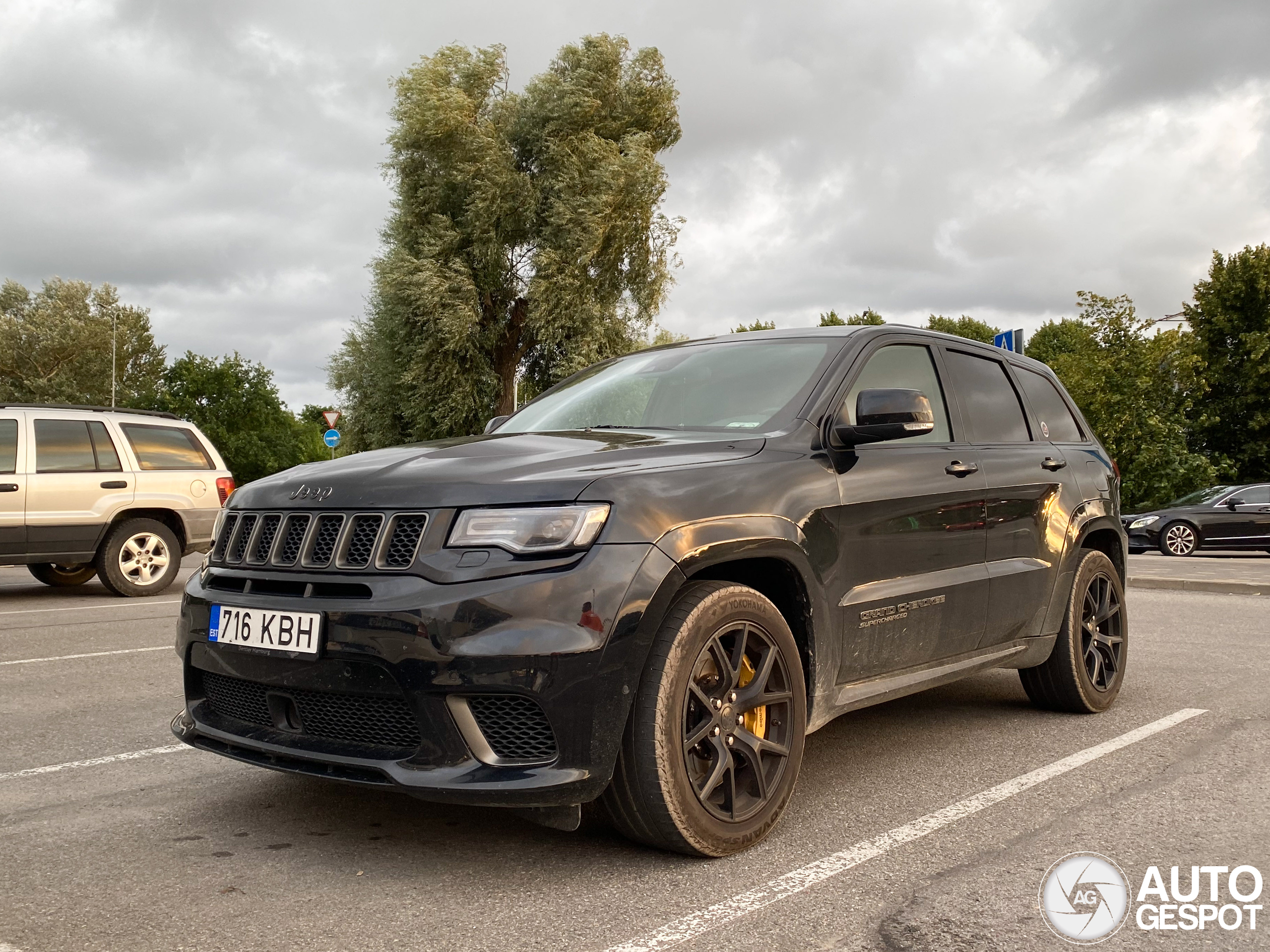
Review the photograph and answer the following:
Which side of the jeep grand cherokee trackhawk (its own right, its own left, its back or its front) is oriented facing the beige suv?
right

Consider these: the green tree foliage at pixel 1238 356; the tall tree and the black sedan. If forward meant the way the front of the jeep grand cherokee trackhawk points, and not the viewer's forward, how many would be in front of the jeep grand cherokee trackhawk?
0

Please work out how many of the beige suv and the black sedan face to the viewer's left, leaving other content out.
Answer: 2

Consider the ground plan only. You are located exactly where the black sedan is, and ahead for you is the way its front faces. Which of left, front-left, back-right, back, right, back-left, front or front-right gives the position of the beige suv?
front-left

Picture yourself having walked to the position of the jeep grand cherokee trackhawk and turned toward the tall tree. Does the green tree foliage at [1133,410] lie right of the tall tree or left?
right

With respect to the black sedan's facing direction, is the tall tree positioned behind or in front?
in front

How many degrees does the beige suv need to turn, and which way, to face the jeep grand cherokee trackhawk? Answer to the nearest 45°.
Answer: approximately 90° to its left

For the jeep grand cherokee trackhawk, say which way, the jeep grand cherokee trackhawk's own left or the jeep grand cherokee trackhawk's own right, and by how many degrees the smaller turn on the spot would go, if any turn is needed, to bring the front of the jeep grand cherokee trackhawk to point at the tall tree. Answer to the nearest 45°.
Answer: approximately 135° to the jeep grand cherokee trackhawk's own right

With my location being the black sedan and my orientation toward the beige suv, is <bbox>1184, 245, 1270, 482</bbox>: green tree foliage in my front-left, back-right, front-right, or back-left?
back-right

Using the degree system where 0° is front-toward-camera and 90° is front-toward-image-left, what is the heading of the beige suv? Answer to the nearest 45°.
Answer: approximately 90°

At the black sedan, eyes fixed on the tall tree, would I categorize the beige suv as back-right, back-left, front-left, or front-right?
front-left

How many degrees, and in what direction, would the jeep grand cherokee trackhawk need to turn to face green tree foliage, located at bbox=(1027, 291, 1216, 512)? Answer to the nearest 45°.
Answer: approximately 180°

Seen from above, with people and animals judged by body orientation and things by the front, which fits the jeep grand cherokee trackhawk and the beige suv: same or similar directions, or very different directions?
same or similar directions

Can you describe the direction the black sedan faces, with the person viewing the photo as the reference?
facing to the left of the viewer

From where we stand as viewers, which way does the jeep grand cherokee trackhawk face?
facing the viewer and to the left of the viewer

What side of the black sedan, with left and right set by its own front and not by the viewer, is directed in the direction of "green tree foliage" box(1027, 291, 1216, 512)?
right
